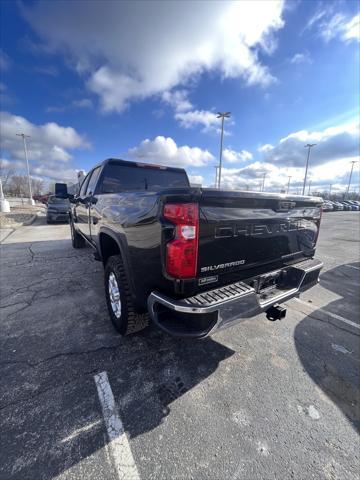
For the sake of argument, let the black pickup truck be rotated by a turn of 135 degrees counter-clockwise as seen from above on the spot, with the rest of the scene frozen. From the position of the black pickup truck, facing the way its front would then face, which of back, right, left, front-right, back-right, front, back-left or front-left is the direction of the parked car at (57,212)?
back-right

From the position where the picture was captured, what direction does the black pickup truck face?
facing away from the viewer and to the left of the viewer
